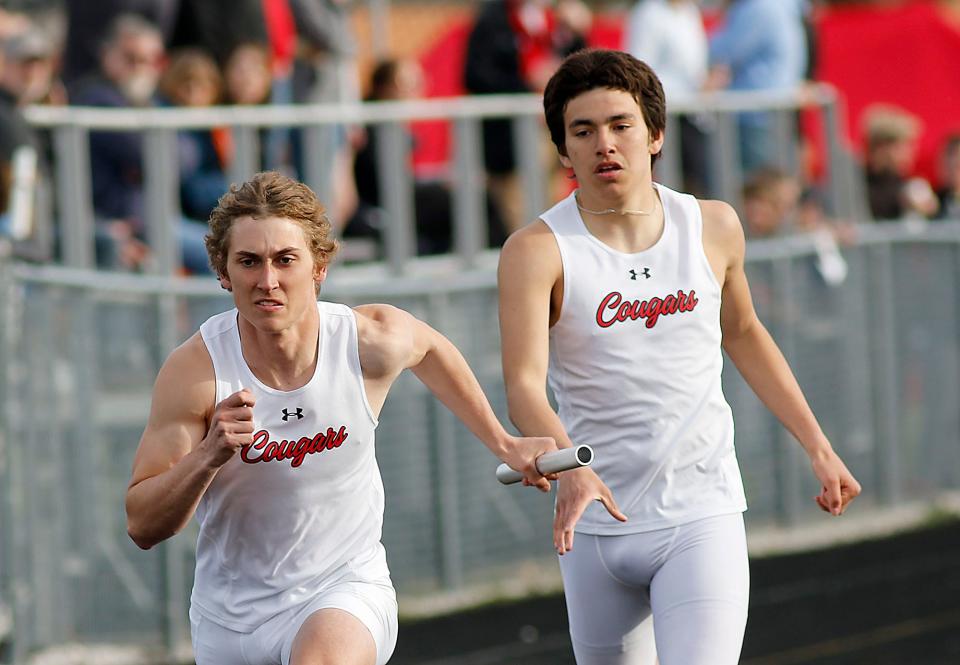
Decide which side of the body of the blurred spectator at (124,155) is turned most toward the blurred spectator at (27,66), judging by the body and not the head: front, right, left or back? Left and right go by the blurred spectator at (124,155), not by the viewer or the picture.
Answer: right

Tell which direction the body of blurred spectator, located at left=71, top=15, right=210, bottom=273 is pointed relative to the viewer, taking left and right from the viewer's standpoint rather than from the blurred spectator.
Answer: facing the viewer and to the right of the viewer

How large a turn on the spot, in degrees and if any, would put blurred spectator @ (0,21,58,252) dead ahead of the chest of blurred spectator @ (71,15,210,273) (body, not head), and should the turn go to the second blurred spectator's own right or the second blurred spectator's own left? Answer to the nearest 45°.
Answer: approximately 90° to the second blurred spectator's own right

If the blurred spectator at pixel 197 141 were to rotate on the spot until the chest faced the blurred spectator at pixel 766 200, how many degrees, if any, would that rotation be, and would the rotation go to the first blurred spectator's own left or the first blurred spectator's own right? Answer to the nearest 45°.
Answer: approximately 90° to the first blurred spectator's own left

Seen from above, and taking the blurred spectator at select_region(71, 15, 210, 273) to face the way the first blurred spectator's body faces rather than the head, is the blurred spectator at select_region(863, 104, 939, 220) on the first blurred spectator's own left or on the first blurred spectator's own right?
on the first blurred spectator's own left

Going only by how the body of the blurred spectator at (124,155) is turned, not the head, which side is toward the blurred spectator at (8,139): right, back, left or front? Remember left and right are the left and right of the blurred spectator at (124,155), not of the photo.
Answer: right

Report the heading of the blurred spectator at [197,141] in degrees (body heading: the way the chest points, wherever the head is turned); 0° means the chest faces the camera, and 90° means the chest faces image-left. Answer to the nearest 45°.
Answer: approximately 0°
